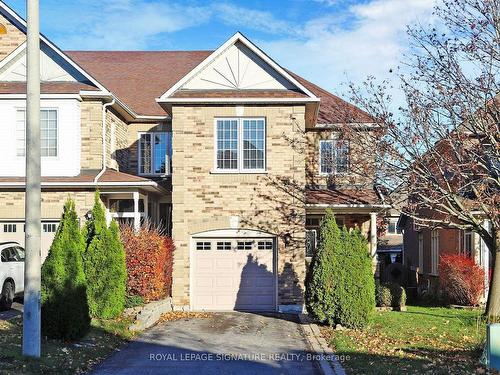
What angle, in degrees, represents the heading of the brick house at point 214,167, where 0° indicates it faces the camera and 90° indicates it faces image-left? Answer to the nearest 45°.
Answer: approximately 0°

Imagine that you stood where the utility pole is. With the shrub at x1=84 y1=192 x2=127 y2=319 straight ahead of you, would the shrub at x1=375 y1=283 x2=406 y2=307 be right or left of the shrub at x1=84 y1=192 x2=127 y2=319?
right

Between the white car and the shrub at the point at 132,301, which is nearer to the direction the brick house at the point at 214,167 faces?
the shrub

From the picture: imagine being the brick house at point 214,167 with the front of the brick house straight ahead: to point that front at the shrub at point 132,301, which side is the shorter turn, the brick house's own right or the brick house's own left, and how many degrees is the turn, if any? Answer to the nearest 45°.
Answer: approximately 45° to the brick house's own right

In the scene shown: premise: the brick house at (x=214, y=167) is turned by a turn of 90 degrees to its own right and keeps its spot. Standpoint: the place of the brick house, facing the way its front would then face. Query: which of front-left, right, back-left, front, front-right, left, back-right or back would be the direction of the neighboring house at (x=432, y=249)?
back-right

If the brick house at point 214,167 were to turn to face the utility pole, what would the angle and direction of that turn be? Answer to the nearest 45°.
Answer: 0° — it already faces it

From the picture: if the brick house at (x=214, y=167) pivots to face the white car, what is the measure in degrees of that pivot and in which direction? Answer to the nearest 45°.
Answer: approximately 90° to its right
